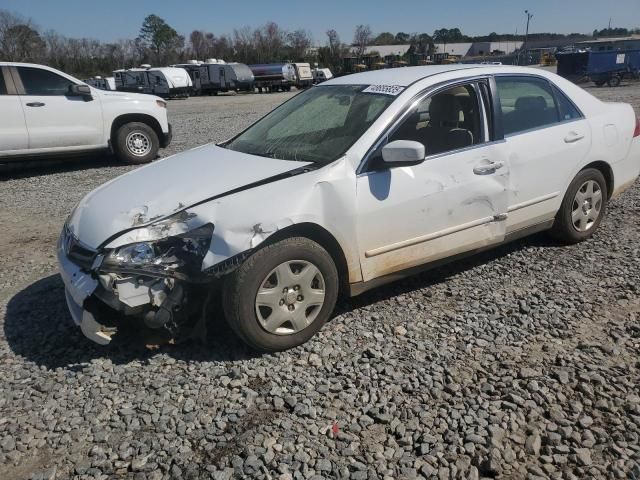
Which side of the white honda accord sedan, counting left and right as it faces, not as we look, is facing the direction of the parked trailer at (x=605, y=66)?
back

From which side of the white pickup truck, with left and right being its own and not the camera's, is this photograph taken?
right

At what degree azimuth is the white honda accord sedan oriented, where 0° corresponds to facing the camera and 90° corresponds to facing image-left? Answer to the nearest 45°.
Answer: approximately 45°

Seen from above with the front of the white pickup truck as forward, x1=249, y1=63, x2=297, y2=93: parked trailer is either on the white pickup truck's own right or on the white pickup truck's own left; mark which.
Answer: on the white pickup truck's own left

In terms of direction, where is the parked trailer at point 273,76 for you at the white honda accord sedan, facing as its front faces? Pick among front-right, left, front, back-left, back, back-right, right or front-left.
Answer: back-right
